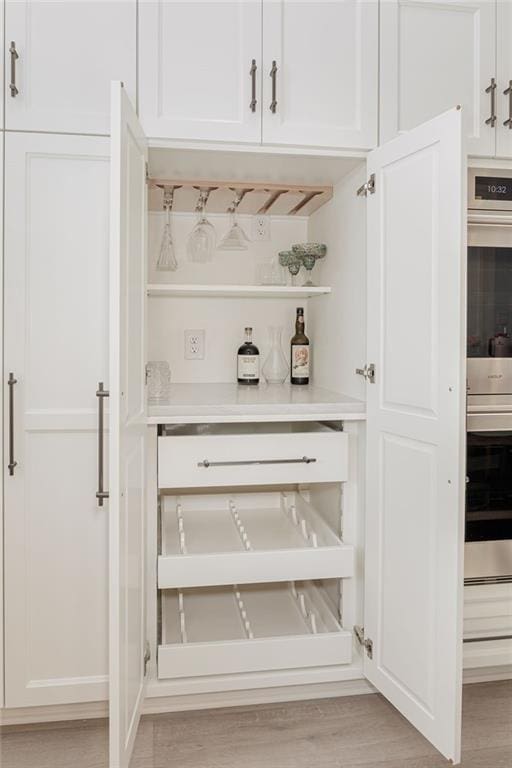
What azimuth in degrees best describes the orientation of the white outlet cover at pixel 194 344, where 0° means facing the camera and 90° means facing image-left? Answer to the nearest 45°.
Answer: approximately 0°

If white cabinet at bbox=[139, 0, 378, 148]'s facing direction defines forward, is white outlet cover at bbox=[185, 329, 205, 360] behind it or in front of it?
behind

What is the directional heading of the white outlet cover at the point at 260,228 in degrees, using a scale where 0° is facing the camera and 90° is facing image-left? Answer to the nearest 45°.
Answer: approximately 0°
